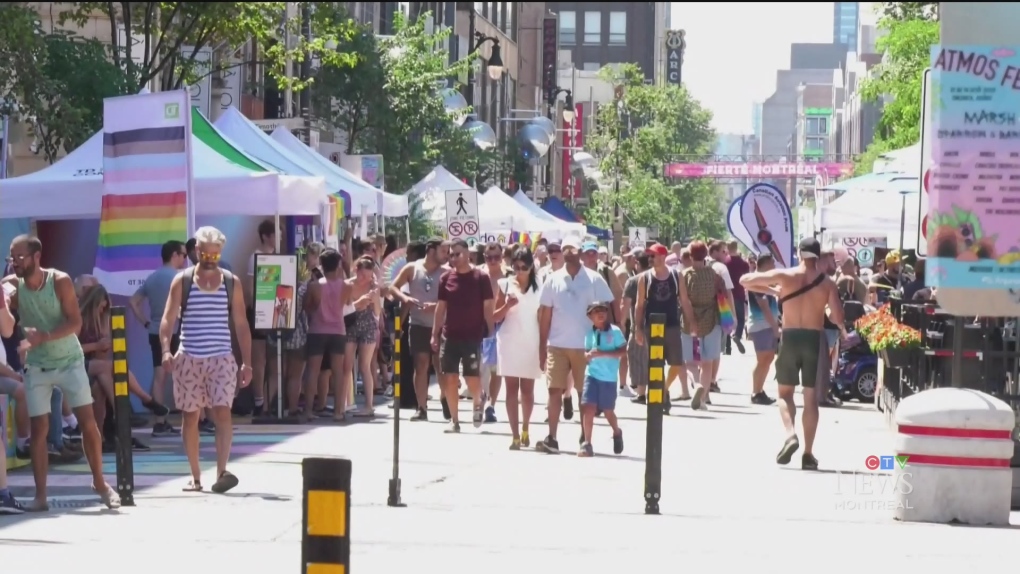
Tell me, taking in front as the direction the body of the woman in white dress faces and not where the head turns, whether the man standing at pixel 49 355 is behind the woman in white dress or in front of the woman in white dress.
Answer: in front

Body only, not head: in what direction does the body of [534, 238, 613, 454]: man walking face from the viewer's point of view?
toward the camera

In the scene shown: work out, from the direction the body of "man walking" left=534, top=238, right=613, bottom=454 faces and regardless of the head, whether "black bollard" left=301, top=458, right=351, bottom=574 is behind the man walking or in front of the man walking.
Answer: in front

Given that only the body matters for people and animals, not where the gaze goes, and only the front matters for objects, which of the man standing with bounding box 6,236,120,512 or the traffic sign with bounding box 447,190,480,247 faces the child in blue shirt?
the traffic sign

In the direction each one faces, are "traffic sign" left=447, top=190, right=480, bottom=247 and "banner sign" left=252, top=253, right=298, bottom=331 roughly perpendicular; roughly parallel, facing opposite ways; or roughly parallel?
roughly parallel

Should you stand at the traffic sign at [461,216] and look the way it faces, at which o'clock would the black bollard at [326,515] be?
The black bollard is roughly at 12 o'clock from the traffic sign.

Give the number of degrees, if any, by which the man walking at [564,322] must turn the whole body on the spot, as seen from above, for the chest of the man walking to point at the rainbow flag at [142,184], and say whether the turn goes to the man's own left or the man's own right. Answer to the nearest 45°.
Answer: approximately 90° to the man's own right

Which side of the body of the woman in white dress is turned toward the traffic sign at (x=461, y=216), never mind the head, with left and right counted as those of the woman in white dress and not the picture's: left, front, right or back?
back

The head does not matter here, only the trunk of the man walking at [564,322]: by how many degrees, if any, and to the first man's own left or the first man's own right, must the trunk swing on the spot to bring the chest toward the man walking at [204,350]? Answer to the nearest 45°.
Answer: approximately 45° to the first man's own right

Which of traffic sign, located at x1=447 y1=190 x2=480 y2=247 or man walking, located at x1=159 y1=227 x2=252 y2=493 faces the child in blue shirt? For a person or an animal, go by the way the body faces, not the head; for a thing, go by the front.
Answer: the traffic sign

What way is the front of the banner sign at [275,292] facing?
toward the camera

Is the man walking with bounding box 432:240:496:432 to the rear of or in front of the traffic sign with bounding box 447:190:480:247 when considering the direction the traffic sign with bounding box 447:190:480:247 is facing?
in front

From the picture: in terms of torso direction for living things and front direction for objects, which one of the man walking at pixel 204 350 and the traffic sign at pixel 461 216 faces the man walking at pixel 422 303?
the traffic sign

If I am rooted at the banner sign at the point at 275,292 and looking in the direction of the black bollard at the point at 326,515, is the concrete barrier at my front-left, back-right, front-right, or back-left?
front-left

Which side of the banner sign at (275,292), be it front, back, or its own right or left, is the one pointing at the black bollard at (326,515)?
front
